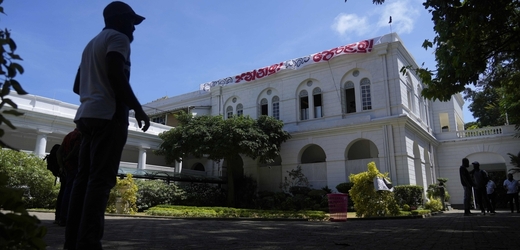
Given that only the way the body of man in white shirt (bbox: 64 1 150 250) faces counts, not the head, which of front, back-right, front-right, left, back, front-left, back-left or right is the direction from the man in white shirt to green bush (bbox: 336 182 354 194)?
front

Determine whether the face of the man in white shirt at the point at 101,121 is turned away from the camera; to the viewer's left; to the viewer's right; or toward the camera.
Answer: to the viewer's right

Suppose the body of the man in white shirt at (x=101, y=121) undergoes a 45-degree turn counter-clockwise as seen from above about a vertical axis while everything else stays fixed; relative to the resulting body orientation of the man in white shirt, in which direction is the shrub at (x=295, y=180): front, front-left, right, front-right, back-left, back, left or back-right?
front-right

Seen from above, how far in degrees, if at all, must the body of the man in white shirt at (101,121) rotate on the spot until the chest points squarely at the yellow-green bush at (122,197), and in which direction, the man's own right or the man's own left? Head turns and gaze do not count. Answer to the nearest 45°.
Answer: approximately 45° to the man's own left

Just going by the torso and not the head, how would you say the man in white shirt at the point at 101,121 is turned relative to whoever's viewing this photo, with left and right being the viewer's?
facing away from the viewer and to the right of the viewer

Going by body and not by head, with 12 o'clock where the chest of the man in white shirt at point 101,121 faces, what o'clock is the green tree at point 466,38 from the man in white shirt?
The green tree is roughly at 1 o'clock from the man in white shirt.

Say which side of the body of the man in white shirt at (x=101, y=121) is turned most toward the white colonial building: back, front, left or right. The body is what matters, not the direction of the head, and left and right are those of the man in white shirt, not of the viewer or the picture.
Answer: front

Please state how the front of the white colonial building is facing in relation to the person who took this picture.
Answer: facing the viewer and to the left of the viewer

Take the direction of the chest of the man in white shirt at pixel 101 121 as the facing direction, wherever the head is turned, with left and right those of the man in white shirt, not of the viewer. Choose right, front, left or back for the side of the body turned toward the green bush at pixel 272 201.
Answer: front

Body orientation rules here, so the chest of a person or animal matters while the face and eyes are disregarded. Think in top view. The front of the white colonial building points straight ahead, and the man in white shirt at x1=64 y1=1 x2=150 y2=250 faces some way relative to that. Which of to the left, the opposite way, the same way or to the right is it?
the opposite way

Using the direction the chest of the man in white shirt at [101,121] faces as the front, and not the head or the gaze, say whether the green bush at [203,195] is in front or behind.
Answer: in front
